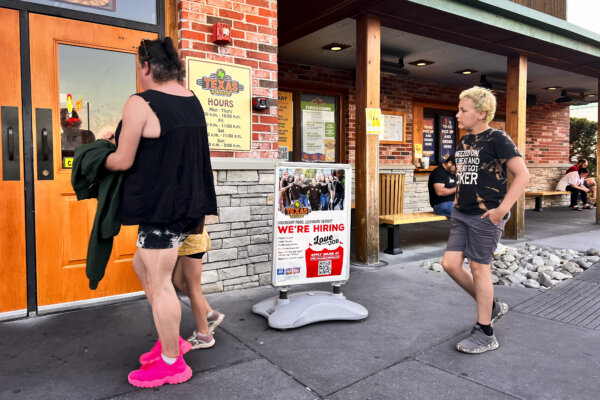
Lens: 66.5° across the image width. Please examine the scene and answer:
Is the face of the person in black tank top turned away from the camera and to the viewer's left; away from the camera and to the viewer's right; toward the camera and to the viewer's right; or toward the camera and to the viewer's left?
away from the camera and to the viewer's left

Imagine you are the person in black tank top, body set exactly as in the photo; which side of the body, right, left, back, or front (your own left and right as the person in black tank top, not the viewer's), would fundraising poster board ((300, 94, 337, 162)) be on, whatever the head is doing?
right

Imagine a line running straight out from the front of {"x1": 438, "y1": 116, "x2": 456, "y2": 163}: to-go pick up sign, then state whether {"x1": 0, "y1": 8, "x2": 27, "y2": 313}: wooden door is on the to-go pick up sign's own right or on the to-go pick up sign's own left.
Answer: on the to-go pick up sign's own right

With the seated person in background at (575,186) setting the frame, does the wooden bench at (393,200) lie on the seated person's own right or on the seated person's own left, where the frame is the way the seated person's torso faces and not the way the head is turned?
on the seated person's own right

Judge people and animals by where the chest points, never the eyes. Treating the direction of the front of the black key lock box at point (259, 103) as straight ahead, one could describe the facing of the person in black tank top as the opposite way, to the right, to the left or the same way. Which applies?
the opposite way

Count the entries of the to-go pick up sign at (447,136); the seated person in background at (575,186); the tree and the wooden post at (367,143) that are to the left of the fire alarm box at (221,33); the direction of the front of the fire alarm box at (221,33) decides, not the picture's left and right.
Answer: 4

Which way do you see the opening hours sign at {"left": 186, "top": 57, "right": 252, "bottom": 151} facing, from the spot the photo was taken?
facing the viewer and to the right of the viewer

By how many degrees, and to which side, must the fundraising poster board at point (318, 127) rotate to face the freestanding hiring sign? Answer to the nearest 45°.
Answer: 0° — it already faces it

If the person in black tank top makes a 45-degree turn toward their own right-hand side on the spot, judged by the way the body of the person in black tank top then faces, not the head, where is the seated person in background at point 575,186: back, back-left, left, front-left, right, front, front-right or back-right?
front-right

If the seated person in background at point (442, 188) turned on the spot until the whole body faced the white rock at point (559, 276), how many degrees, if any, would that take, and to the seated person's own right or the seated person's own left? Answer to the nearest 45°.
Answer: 0° — they already face it

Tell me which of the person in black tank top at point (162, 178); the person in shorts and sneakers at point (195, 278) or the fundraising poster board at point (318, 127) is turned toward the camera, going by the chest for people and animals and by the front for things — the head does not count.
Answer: the fundraising poster board

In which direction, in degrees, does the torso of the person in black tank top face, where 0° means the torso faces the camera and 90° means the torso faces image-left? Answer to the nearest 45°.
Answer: approximately 135°
